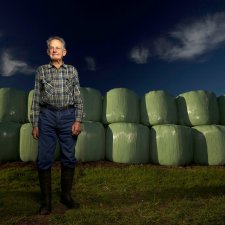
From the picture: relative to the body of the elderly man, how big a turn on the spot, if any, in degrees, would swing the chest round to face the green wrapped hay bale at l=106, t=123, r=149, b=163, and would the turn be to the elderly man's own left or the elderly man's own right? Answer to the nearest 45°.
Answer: approximately 135° to the elderly man's own left

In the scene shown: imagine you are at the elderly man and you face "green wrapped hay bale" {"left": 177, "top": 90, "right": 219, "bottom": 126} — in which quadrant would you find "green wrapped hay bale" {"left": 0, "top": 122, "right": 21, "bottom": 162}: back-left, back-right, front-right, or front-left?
front-left

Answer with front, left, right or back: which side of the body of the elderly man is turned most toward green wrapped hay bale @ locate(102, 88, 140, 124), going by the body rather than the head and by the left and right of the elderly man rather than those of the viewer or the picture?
back

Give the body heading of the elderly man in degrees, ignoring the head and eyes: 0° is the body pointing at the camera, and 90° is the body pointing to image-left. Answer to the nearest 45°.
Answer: approximately 0°

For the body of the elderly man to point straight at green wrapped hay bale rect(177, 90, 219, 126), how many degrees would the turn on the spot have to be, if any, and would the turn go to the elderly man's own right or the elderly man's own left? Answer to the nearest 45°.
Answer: approximately 135° to the elderly man's own left

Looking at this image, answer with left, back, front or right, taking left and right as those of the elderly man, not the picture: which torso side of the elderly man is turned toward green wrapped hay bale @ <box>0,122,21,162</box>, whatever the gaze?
back

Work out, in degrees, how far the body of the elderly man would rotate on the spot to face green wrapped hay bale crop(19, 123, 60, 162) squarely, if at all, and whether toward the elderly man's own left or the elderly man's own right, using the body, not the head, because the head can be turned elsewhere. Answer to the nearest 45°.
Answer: approximately 180°

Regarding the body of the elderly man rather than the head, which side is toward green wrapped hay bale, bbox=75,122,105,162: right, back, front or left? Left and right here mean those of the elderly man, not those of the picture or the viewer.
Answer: back

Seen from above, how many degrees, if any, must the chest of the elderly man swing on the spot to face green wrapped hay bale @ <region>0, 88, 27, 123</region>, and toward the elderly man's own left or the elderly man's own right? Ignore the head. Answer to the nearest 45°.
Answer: approximately 180°
